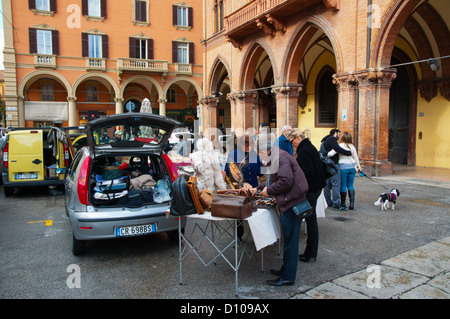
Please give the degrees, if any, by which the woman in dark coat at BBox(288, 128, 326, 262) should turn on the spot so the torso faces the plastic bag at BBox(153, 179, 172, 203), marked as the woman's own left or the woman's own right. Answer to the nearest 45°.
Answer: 0° — they already face it

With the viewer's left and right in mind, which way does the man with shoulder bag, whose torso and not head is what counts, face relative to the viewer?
facing to the left of the viewer

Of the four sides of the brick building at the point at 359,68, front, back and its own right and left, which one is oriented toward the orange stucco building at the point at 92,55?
right

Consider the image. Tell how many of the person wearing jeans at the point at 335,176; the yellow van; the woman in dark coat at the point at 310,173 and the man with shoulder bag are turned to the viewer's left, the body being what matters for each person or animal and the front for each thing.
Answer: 2

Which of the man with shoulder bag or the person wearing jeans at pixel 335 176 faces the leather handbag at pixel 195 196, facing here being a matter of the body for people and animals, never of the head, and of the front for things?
the man with shoulder bag

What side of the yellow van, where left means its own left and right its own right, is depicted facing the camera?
back

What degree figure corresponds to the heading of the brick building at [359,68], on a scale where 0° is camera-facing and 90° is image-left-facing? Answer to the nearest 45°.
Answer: approximately 45°

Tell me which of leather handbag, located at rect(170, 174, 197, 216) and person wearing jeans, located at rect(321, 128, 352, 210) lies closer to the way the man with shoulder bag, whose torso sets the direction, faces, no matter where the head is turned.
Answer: the leather handbag

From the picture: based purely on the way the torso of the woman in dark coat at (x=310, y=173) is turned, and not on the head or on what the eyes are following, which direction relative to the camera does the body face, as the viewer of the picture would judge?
to the viewer's left

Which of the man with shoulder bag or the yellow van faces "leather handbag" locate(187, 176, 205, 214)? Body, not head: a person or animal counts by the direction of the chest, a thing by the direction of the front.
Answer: the man with shoulder bag

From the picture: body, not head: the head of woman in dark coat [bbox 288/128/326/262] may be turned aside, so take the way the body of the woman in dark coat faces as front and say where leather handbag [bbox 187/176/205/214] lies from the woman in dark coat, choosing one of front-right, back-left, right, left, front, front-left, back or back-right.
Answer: front-left
